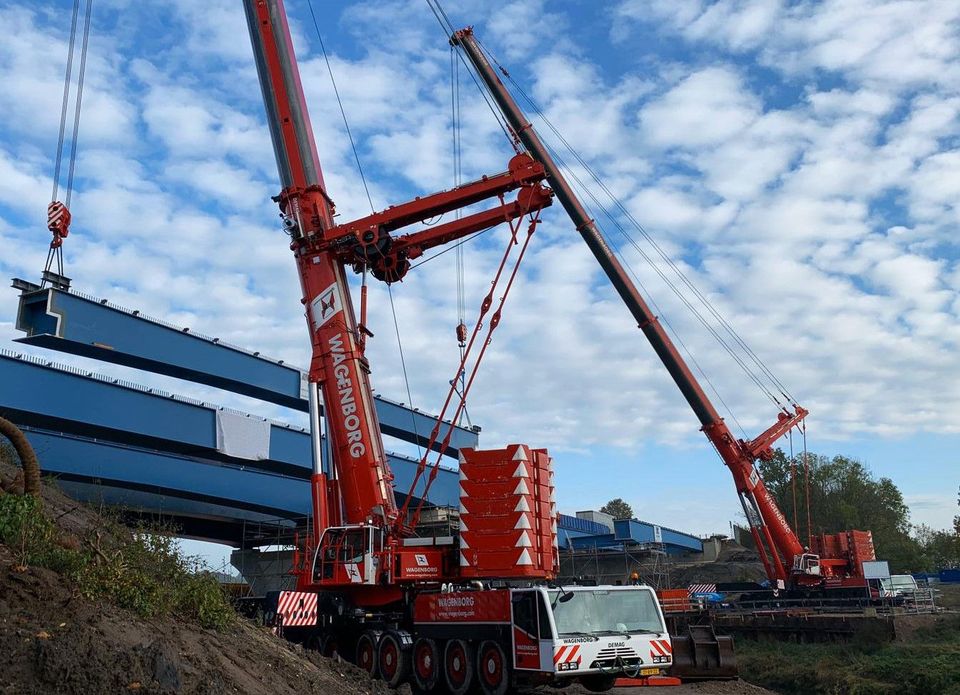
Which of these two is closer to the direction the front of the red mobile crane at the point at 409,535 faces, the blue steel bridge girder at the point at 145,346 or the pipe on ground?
the pipe on ground

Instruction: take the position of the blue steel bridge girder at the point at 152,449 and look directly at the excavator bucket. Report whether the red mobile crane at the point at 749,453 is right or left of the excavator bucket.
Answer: left

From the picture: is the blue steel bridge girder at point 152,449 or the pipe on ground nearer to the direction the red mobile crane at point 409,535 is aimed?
the pipe on ground

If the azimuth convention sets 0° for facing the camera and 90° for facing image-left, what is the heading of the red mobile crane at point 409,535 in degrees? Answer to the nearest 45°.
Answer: approximately 315°

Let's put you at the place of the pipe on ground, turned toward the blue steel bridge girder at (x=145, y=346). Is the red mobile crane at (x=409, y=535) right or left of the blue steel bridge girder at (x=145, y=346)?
right

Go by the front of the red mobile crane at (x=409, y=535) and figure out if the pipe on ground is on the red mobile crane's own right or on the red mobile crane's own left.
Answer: on the red mobile crane's own right

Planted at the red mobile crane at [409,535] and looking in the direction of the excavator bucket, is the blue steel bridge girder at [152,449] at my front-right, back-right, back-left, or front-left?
back-left

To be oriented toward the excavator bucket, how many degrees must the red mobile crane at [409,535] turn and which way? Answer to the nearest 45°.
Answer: approximately 45° to its left

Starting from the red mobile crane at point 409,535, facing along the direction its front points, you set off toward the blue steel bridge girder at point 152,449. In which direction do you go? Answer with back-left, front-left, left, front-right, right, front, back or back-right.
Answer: back

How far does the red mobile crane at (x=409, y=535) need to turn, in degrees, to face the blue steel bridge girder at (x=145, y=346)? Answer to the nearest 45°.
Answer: approximately 180°
